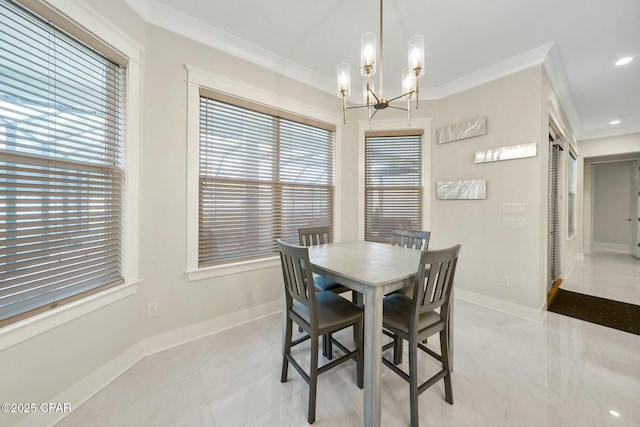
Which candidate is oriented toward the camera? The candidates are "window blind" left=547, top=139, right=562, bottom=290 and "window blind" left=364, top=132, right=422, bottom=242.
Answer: "window blind" left=364, top=132, right=422, bottom=242

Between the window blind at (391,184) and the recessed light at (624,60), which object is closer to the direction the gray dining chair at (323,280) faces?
the recessed light

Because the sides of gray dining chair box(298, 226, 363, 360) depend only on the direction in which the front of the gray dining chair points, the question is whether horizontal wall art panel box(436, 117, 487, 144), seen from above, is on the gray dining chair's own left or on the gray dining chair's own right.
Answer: on the gray dining chair's own left

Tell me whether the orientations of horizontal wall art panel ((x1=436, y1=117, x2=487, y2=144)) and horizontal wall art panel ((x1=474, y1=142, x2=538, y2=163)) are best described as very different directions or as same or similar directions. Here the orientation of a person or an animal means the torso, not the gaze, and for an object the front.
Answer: same or similar directions

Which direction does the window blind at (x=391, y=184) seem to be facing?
toward the camera

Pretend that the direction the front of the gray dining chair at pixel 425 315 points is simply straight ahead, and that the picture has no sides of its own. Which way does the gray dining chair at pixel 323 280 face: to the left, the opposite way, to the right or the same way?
the opposite way

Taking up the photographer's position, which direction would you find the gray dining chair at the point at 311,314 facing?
facing away from the viewer and to the right of the viewer

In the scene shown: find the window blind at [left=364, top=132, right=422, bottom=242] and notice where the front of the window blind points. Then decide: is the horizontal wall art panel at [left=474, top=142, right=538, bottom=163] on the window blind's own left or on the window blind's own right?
on the window blind's own left

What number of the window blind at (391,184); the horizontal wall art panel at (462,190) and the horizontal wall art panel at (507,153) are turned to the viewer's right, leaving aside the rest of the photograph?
0

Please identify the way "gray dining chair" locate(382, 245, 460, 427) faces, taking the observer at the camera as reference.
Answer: facing away from the viewer and to the left of the viewer

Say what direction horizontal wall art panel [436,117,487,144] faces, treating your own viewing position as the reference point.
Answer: facing the viewer and to the left of the viewer

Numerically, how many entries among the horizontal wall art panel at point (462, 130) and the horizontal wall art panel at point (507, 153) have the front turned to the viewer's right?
0

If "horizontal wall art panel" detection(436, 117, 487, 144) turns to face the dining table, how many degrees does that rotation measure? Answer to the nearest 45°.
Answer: approximately 45° to its left

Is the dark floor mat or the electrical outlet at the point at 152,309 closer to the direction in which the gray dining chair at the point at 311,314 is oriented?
the dark floor mat
